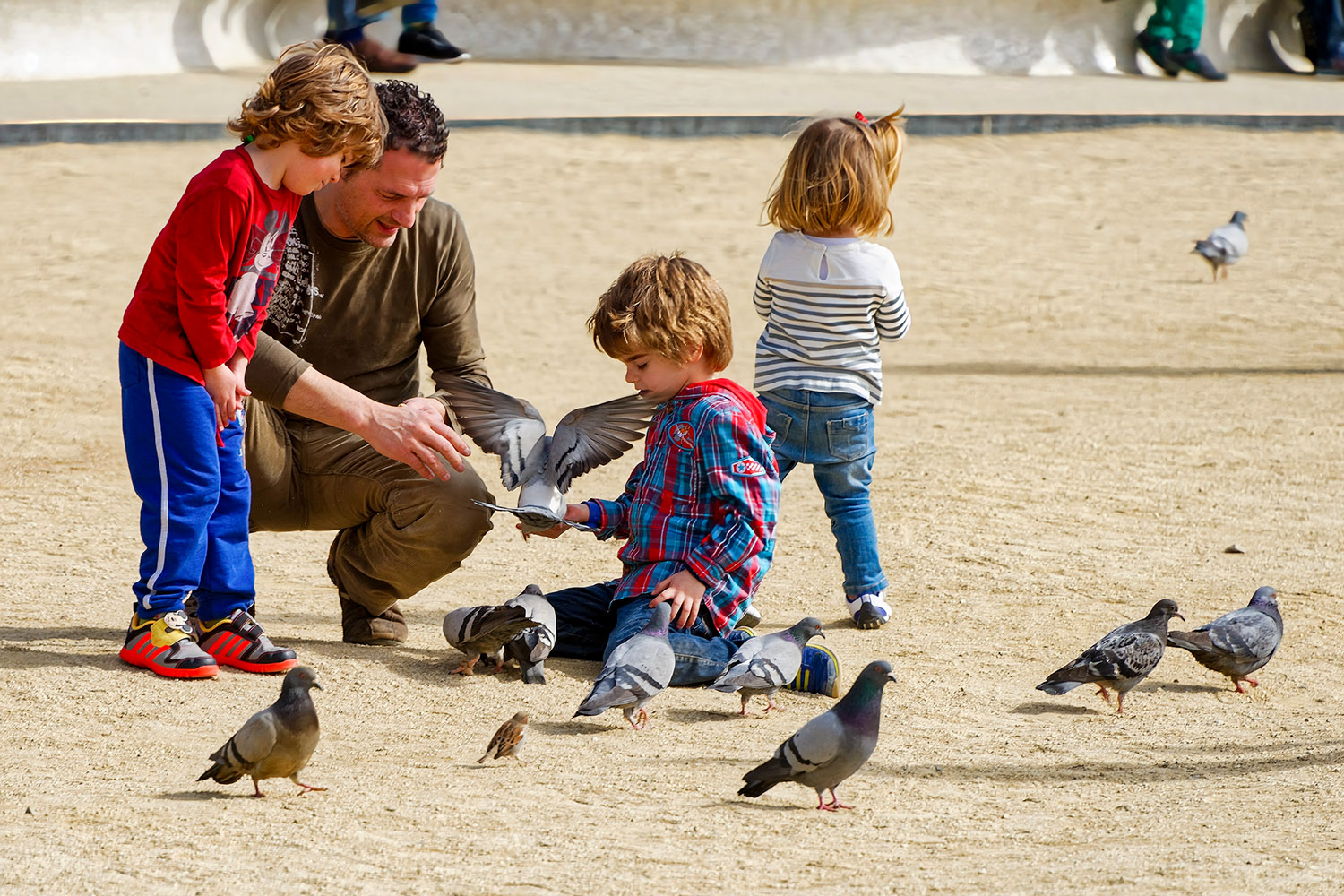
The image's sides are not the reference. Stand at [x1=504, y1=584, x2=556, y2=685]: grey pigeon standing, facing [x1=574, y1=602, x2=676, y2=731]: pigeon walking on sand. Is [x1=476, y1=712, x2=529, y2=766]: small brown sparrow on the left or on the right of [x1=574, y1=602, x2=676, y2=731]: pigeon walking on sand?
right

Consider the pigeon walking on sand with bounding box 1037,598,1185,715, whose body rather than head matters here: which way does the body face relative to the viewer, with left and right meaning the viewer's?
facing to the right of the viewer

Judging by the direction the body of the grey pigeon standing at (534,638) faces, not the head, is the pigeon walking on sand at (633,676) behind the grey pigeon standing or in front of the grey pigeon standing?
behind

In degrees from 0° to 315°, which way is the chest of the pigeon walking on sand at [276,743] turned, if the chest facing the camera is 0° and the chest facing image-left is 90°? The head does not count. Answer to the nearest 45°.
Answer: approximately 270°

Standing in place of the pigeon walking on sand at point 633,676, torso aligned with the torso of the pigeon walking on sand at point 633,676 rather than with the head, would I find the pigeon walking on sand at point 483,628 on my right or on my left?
on my left

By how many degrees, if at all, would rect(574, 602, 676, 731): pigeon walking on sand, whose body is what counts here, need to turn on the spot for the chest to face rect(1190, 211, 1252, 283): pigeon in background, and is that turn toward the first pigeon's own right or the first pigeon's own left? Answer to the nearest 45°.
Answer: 0° — it already faces it

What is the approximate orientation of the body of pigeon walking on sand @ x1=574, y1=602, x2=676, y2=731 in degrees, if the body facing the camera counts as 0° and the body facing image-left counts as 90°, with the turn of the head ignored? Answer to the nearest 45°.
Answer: approximately 225°

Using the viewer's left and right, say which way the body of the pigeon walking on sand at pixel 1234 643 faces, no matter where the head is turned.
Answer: facing to the right of the viewer

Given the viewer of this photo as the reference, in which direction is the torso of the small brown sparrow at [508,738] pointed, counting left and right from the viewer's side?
facing away from the viewer and to the right of the viewer

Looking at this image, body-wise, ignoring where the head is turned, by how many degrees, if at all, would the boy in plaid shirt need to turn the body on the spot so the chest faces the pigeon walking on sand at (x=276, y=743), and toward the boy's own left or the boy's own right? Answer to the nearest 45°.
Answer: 0° — they already face it

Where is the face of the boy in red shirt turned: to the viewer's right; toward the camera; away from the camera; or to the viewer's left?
to the viewer's right

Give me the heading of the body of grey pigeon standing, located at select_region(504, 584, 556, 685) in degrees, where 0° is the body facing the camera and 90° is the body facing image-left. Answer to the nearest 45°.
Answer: approximately 180°
